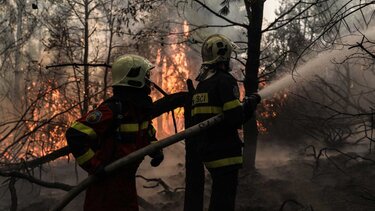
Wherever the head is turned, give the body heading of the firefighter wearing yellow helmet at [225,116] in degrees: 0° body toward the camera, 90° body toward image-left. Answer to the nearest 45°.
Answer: approximately 225°

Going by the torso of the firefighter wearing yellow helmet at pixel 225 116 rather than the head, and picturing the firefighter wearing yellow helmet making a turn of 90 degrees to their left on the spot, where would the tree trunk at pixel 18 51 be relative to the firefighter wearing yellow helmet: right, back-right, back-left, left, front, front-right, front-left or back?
front

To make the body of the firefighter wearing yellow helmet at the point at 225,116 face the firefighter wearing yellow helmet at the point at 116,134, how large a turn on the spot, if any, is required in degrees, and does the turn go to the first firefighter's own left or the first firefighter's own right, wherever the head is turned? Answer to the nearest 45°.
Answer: approximately 180°
